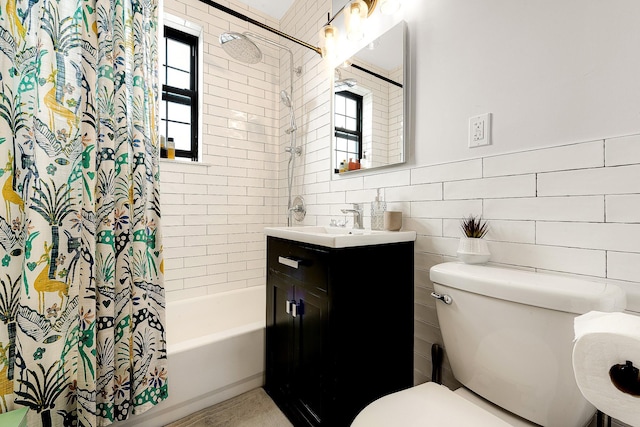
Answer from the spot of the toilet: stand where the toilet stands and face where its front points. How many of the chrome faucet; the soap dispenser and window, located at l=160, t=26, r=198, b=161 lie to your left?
0

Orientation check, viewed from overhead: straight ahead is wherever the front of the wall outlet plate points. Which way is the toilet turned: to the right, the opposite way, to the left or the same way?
the same way

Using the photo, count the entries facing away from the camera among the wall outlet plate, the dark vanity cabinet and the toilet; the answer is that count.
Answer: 0

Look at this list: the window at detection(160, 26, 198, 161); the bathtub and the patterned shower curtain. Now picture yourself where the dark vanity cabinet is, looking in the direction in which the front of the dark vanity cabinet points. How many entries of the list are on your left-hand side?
0

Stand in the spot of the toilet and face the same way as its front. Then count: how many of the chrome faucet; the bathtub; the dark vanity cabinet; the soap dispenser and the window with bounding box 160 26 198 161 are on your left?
0

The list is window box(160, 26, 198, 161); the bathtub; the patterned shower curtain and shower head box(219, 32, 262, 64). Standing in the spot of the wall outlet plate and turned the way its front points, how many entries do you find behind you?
0

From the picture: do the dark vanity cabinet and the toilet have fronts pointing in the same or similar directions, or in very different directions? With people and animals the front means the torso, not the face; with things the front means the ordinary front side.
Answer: same or similar directions

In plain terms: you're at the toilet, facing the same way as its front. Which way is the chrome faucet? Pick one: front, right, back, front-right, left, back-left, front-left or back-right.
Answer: right

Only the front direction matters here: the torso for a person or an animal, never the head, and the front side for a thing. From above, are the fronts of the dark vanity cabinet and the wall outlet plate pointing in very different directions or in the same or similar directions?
same or similar directions

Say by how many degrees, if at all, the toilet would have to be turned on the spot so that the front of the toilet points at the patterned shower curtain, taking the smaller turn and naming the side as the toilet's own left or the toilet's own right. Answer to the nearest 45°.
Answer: approximately 45° to the toilet's own right

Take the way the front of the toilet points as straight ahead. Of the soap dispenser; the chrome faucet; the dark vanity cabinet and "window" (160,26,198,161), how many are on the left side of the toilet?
0

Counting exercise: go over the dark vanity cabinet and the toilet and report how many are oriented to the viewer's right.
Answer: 0

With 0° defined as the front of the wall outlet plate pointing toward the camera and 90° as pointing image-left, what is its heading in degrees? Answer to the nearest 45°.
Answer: approximately 45°

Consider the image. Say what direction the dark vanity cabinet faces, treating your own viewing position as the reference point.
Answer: facing the viewer and to the left of the viewer

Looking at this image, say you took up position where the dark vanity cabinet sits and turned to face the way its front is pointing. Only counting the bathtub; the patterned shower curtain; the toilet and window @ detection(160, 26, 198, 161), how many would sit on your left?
1

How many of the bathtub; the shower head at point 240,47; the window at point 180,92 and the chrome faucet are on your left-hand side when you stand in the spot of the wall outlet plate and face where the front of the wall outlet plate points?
0

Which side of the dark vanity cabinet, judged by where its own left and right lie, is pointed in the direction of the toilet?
left

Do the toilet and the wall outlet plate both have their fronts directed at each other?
no
